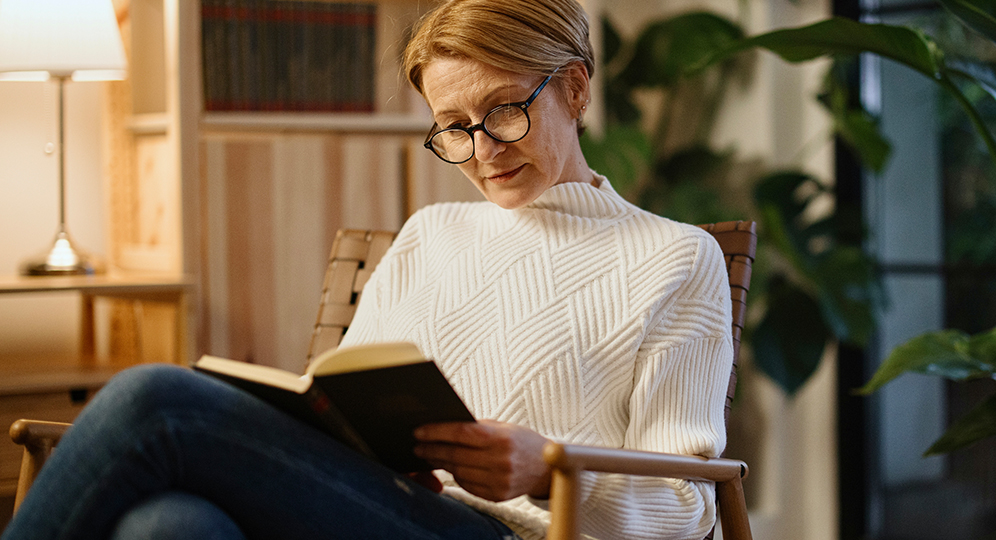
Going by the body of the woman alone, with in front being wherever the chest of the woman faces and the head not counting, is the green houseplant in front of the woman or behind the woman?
behind

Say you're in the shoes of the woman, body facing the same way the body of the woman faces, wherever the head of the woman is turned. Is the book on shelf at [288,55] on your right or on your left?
on your right

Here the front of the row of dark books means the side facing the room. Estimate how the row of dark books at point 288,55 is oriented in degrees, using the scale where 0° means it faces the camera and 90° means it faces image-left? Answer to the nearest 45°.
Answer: approximately 0°

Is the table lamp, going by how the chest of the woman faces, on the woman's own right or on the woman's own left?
on the woman's own right

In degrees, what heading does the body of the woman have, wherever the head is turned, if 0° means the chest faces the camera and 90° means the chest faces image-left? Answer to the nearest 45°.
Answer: approximately 45°
